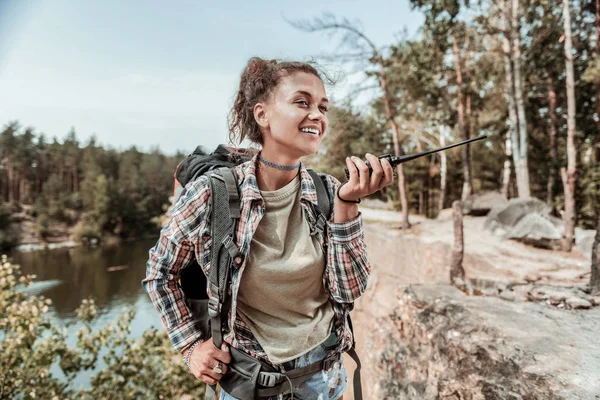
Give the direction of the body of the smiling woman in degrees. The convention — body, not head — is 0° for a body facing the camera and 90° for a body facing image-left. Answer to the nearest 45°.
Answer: approximately 315°

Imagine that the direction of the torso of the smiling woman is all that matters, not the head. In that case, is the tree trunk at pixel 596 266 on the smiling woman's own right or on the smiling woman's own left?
on the smiling woman's own left

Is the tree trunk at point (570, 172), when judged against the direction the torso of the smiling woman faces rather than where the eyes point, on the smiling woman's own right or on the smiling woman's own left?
on the smiling woman's own left

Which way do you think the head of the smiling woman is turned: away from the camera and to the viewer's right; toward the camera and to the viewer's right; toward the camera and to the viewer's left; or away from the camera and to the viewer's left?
toward the camera and to the viewer's right

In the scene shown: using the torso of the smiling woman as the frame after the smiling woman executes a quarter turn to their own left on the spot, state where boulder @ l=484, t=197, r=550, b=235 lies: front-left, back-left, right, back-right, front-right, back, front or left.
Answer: front

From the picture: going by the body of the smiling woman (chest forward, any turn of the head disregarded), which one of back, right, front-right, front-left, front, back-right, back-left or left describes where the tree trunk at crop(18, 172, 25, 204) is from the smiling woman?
back

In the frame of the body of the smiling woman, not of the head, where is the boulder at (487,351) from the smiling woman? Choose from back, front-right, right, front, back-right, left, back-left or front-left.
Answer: left

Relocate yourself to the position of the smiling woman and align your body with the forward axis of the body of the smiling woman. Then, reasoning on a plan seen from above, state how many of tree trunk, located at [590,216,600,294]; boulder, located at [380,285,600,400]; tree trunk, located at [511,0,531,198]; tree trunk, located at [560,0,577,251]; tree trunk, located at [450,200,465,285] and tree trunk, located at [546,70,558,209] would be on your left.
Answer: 6

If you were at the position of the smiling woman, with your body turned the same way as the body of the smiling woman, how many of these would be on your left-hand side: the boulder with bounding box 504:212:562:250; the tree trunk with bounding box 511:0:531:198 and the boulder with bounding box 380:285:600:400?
3

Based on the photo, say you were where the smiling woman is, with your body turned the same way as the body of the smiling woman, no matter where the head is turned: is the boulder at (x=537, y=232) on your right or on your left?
on your left
